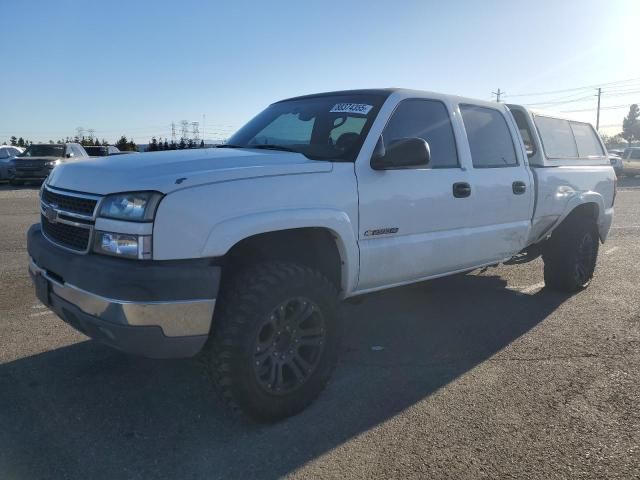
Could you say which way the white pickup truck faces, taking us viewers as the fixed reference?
facing the viewer and to the left of the viewer

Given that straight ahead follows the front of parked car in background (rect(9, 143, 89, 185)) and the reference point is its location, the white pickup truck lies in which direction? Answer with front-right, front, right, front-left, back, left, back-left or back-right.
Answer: front-left

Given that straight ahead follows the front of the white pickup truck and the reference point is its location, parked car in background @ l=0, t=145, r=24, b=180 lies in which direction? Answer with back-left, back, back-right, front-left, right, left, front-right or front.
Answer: right

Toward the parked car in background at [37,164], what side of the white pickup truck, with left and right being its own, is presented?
right

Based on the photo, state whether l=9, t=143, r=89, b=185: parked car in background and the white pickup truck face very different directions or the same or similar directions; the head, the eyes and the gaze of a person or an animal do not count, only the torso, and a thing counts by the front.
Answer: same or similar directions

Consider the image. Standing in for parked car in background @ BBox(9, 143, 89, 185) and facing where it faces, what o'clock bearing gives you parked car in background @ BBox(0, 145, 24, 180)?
parked car in background @ BBox(0, 145, 24, 180) is roughly at 4 o'clock from parked car in background @ BBox(9, 143, 89, 185).

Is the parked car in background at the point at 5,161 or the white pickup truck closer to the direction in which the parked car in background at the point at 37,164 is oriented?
the white pickup truck

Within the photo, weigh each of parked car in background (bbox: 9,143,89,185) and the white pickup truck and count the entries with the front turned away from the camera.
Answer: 0
